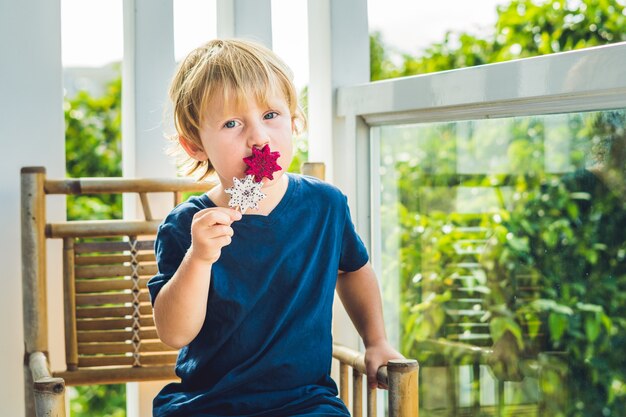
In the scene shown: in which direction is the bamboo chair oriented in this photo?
toward the camera

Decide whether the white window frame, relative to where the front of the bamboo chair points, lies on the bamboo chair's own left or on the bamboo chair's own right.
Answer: on the bamboo chair's own left

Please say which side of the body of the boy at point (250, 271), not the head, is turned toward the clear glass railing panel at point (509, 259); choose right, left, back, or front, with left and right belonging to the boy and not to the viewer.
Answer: left

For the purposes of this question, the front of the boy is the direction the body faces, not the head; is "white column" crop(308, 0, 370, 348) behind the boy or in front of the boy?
behind

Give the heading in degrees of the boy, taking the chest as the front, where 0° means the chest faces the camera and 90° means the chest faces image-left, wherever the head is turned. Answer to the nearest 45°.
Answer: approximately 0°
